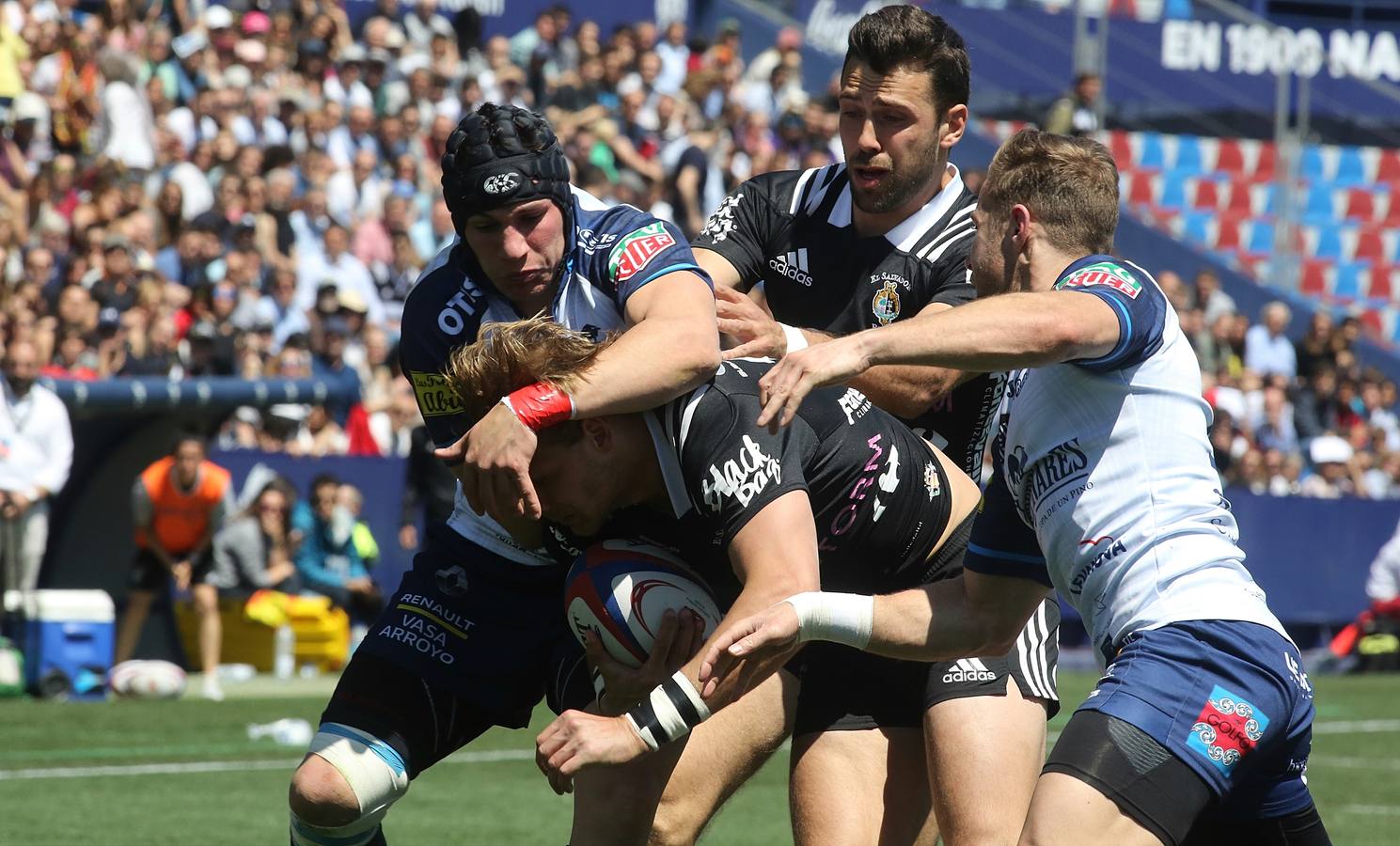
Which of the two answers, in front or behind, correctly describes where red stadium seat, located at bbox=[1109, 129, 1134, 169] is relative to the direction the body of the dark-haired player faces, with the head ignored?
behind

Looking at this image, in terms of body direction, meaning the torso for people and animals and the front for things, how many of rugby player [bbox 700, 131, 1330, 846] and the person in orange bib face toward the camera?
1

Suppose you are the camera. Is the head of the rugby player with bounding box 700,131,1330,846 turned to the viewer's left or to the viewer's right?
to the viewer's left

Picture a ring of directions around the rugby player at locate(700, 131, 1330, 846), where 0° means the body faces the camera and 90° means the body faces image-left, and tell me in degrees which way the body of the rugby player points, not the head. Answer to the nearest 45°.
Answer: approximately 90°

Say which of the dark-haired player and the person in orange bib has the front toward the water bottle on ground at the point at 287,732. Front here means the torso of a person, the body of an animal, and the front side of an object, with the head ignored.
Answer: the person in orange bib

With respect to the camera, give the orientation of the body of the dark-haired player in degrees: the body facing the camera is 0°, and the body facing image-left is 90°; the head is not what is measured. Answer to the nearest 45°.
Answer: approximately 45°

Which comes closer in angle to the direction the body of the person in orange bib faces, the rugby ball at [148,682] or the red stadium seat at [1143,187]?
the rugby ball
